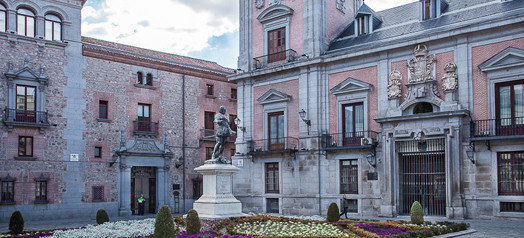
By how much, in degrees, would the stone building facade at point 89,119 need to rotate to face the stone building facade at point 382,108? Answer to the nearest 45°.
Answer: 0° — it already faces it

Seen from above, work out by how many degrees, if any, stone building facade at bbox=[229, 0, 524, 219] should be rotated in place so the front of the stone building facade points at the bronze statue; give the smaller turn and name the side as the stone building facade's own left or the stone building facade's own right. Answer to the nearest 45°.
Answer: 0° — it already faces it

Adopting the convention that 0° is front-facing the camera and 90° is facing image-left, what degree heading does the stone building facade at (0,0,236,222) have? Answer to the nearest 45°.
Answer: approximately 315°

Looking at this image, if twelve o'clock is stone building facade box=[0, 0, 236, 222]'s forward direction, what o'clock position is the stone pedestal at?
The stone pedestal is roughly at 1 o'clock from the stone building facade.

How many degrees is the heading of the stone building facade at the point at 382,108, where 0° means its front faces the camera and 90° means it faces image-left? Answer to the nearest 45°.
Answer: approximately 45°
